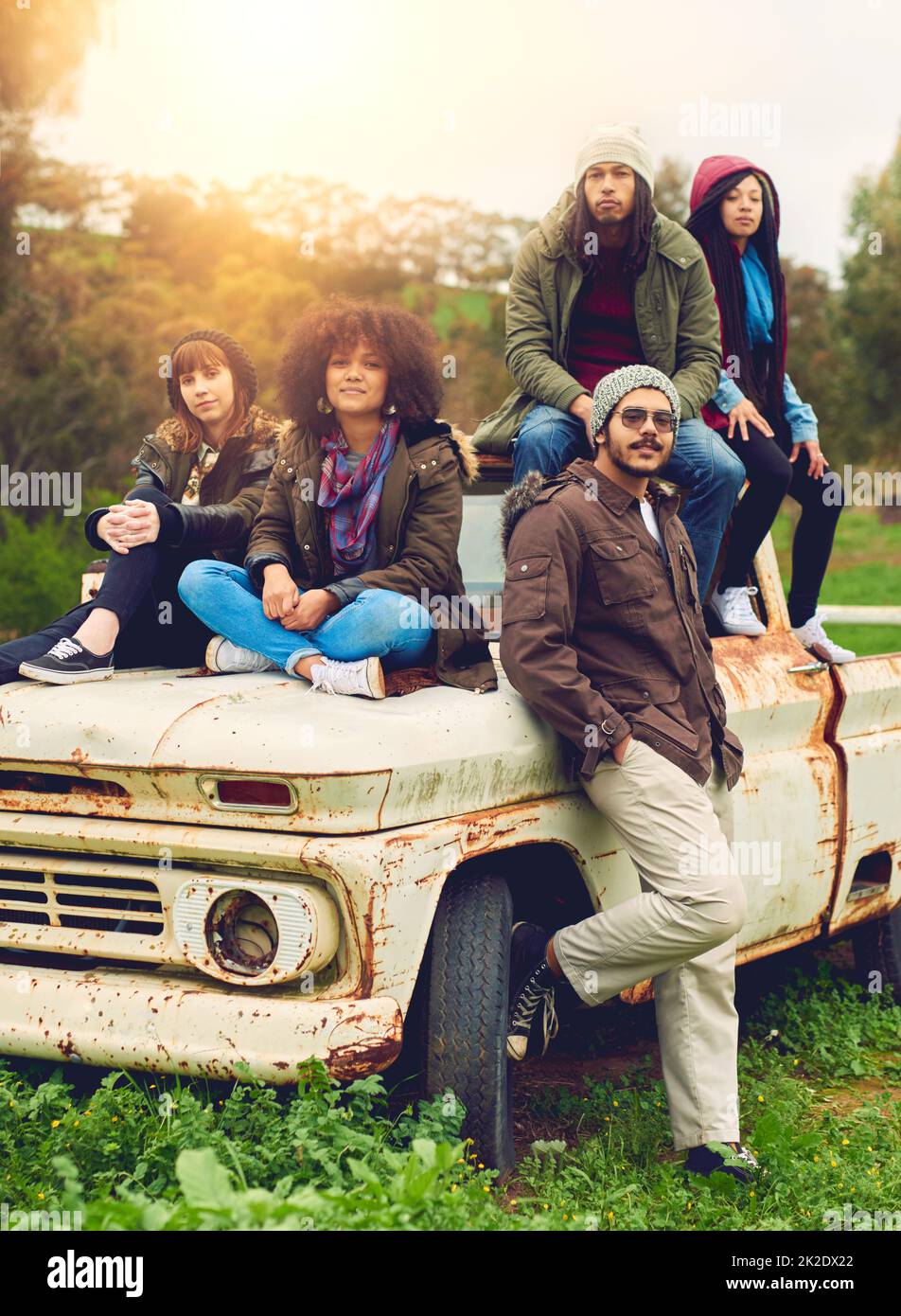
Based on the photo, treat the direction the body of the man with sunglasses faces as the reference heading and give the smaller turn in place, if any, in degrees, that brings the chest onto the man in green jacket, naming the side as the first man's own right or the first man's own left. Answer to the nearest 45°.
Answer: approximately 135° to the first man's own left

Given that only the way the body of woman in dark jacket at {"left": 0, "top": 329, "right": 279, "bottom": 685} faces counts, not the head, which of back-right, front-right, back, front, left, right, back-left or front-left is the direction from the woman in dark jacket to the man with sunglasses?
left

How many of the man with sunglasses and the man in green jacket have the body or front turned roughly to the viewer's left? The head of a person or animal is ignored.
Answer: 0

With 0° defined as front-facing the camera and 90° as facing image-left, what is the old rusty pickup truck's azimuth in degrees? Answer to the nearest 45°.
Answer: approximately 45°

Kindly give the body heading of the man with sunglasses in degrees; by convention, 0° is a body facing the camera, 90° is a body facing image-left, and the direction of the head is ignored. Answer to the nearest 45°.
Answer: approximately 315°

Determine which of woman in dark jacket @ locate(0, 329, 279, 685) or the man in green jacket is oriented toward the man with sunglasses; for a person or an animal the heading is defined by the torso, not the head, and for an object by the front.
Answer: the man in green jacket

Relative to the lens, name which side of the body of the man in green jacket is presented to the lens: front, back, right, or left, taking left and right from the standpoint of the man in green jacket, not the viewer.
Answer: front

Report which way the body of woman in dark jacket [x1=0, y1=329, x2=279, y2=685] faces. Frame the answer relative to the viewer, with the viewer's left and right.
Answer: facing the viewer and to the left of the viewer

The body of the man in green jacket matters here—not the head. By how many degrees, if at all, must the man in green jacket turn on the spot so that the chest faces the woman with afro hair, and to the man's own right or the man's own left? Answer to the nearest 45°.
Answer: approximately 45° to the man's own right

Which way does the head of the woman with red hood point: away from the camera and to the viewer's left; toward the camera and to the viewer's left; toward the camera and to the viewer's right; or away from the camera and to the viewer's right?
toward the camera and to the viewer's left
